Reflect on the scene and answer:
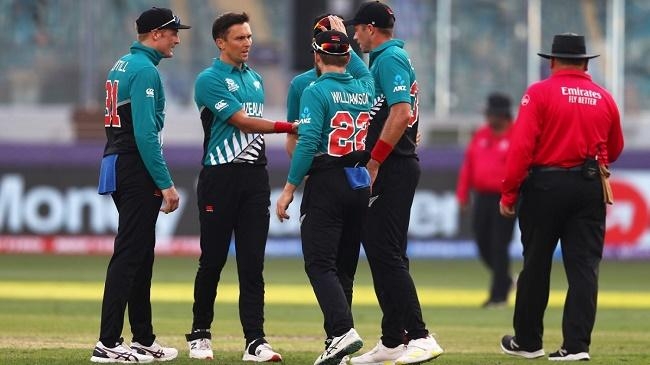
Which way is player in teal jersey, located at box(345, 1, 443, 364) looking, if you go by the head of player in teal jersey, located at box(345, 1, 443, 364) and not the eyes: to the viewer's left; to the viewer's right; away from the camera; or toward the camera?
to the viewer's left

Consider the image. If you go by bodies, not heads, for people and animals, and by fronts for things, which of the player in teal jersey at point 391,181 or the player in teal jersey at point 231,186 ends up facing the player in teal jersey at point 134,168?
the player in teal jersey at point 391,181

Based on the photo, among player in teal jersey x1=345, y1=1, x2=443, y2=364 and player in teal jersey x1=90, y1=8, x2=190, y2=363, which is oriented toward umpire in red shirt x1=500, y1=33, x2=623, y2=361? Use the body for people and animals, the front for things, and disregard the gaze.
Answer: player in teal jersey x1=90, y1=8, x2=190, y2=363

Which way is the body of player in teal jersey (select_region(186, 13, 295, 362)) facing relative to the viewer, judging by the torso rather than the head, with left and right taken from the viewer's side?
facing the viewer and to the right of the viewer

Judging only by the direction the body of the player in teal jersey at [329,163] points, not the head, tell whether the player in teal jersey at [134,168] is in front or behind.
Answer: in front

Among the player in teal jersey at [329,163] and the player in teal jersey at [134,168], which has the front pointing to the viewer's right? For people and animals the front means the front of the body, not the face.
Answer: the player in teal jersey at [134,168]

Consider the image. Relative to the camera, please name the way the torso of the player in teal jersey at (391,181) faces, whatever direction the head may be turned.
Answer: to the viewer's left

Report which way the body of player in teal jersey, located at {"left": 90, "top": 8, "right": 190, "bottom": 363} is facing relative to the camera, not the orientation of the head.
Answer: to the viewer's right

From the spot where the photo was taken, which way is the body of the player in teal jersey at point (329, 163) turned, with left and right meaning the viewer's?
facing away from the viewer and to the left of the viewer

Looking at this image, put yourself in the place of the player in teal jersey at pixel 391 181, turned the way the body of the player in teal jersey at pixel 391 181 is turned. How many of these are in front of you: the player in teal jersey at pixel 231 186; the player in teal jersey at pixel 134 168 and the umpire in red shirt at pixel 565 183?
2

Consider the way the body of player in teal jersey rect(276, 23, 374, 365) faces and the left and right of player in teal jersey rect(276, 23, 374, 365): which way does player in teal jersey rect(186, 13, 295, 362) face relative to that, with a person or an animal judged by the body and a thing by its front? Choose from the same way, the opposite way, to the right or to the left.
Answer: the opposite way
